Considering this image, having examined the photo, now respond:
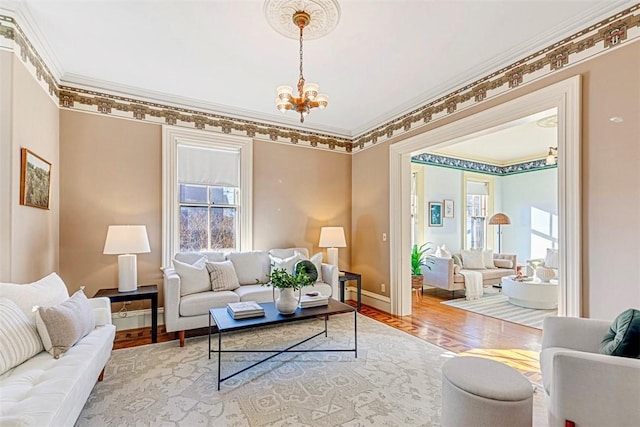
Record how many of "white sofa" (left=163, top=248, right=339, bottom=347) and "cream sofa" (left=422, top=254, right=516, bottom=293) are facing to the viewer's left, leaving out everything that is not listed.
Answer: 0

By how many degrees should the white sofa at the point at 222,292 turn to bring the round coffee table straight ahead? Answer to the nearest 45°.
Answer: approximately 90° to its left

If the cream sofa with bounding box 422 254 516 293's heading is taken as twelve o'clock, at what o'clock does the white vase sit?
The white vase is roughly at 2 o'clock from the cream sofa.

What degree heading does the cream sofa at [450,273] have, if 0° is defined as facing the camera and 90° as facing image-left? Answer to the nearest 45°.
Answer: approximately 315°

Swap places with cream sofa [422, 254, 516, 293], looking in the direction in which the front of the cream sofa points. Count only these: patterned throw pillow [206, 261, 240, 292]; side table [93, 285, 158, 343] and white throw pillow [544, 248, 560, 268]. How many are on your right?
2

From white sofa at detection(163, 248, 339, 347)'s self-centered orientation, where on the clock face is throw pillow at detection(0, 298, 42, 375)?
The throw pillow is roughly at 1 o'clock from the white sofa.

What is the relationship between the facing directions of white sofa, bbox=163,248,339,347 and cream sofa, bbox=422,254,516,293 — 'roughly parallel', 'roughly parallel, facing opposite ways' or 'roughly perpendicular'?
roughly parallel

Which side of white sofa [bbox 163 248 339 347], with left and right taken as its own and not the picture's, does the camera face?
front

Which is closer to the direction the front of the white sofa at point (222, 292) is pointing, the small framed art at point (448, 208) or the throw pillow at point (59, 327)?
the throw pillow

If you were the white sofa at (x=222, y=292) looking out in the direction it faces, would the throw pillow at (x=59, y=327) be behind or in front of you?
in front

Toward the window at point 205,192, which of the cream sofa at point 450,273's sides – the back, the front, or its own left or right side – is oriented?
right

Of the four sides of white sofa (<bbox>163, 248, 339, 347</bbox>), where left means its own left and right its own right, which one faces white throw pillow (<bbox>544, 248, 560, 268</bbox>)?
left

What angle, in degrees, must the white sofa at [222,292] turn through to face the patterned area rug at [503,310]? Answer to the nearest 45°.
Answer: approximately 90° to its left

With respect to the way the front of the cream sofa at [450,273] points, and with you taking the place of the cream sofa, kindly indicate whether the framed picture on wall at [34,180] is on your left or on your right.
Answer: on your right
